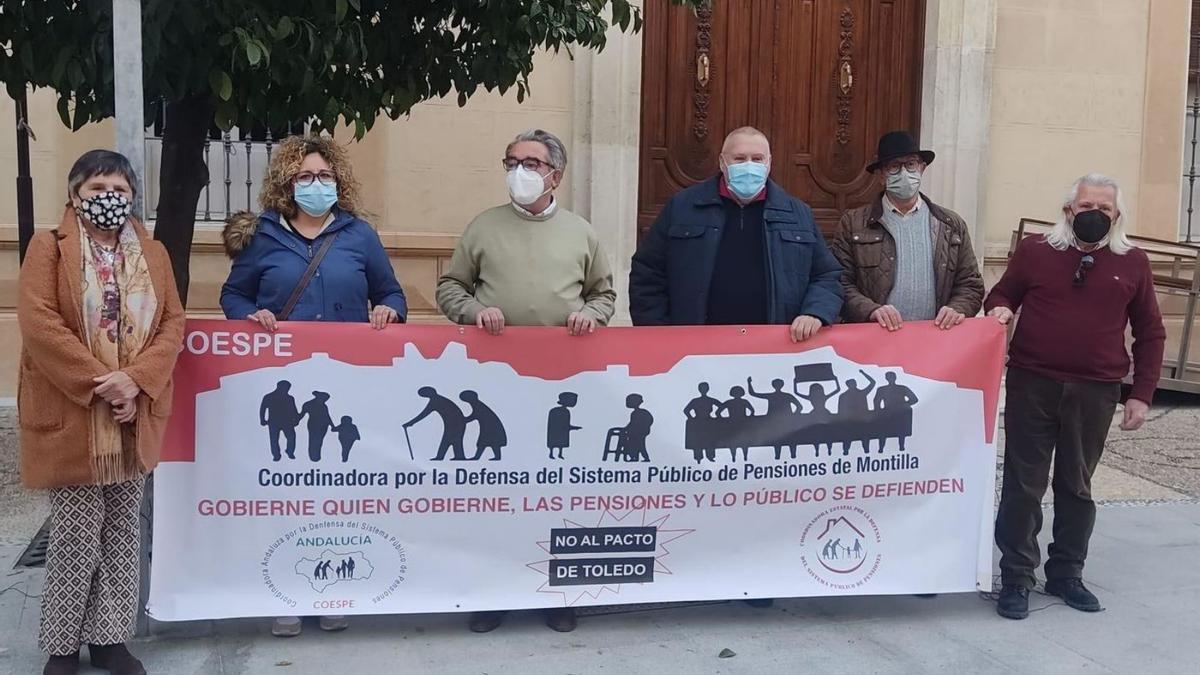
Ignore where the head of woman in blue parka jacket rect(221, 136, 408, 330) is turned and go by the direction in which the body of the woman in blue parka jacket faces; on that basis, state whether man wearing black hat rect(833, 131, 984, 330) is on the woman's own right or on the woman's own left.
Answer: on the woman's own left

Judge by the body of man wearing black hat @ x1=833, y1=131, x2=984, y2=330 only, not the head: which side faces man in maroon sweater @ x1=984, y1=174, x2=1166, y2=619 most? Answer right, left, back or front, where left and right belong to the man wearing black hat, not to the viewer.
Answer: left

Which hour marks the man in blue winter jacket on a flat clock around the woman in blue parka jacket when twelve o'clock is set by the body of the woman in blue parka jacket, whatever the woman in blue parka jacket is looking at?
The man in blue winter jacket is roughly at 9 o'clock from the woman in blue parka jacket.

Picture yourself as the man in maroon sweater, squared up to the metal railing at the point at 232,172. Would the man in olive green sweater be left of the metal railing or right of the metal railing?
left

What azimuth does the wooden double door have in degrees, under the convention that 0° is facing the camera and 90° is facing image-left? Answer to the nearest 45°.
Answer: approximately 0°

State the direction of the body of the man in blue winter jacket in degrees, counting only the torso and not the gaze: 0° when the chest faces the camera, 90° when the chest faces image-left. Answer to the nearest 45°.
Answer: approximately 0°

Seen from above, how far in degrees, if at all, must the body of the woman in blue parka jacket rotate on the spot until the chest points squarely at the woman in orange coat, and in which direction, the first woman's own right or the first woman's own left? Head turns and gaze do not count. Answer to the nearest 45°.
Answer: approximately 45° to the first woman's own right
